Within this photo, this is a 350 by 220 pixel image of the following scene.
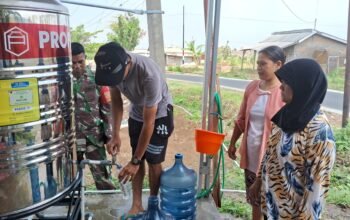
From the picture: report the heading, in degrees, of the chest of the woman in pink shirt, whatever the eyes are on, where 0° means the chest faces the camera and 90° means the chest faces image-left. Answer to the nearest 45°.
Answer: approximately 45°

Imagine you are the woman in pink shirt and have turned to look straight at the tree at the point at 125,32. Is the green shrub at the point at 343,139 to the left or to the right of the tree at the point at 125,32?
right

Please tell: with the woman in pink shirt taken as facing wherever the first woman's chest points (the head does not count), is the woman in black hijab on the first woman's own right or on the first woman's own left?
on the first woman's own left

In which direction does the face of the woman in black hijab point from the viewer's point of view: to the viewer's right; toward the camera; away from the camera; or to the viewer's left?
to the viewer's left

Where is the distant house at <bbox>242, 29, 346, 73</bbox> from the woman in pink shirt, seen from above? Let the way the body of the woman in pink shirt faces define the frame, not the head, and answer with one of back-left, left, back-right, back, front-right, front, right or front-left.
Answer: back-right

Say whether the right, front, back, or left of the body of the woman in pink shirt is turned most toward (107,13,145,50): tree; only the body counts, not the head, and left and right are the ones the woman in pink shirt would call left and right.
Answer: right

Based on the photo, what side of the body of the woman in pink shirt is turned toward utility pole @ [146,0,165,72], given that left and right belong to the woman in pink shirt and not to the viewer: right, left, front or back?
right
